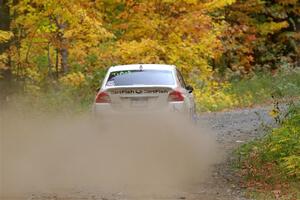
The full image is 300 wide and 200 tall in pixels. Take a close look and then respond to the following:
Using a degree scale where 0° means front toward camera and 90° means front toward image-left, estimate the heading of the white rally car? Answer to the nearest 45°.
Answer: approximately 180°
